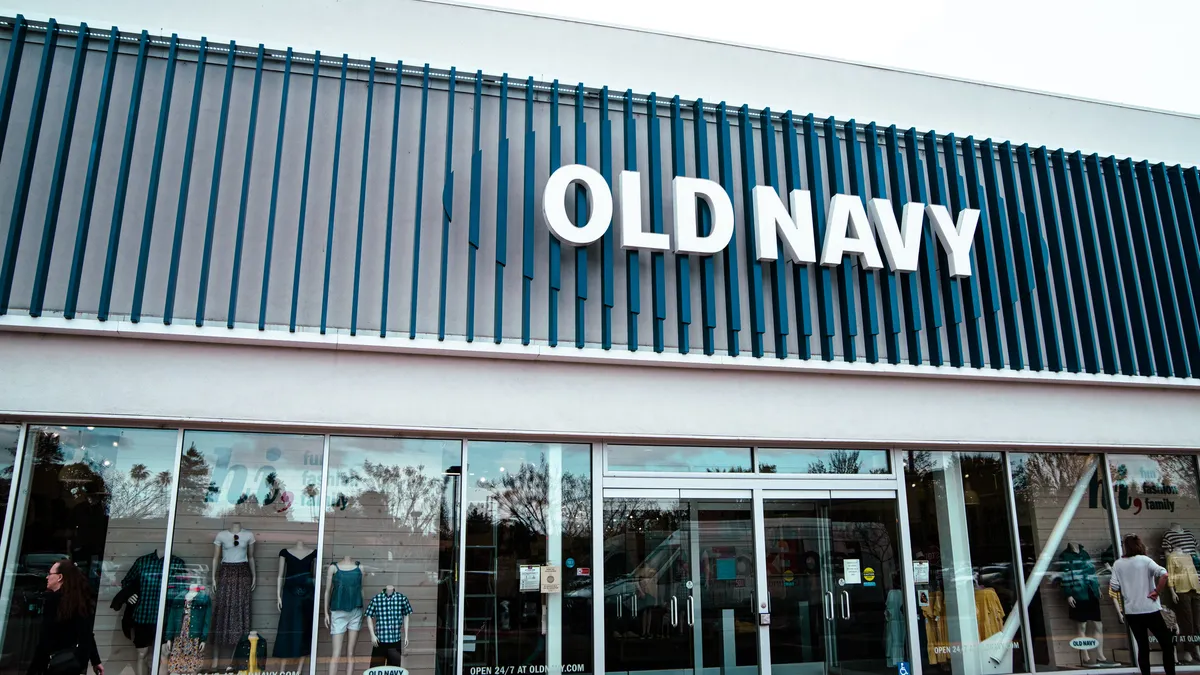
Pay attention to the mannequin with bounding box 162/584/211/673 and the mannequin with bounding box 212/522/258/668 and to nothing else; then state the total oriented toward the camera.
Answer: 2

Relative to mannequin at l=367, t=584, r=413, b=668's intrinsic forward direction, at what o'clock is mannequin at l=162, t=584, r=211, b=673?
mannequin at l=162, t=584, r=211, b=673 is roughly at 3 o'clock from mannequin at l=367, t=584, r=413, b=668.

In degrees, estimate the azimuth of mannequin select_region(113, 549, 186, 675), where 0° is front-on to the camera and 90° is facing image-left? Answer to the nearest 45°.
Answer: approximately 0°

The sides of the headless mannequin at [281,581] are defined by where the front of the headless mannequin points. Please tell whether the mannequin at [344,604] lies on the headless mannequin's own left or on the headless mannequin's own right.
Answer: on the headless mannequin's own left

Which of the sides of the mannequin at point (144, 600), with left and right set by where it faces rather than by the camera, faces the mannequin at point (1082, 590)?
left

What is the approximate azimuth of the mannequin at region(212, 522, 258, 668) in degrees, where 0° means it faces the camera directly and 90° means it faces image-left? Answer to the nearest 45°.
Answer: approximately 0°
